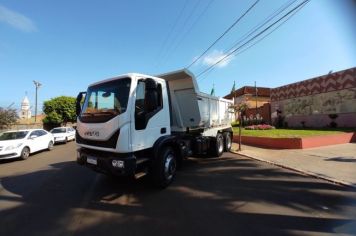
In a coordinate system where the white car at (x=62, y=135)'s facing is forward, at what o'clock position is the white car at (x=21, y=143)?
the white car at (x=21, y=143) is roughly at 11 o'clock from the white car at (x=62, y=135).

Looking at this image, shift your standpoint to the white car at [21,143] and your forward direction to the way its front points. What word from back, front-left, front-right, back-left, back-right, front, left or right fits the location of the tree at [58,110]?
back-right

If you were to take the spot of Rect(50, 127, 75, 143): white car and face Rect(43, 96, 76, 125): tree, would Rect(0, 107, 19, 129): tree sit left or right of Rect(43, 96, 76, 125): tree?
left

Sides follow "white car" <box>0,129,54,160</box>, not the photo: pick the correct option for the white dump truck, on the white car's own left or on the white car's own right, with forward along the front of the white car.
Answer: on the white car's own left

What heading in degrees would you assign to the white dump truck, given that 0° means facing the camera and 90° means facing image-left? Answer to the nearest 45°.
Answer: approximately 45°
